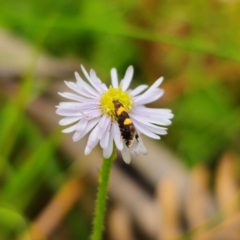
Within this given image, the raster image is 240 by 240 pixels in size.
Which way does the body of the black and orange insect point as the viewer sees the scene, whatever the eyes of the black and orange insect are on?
away from the camera
